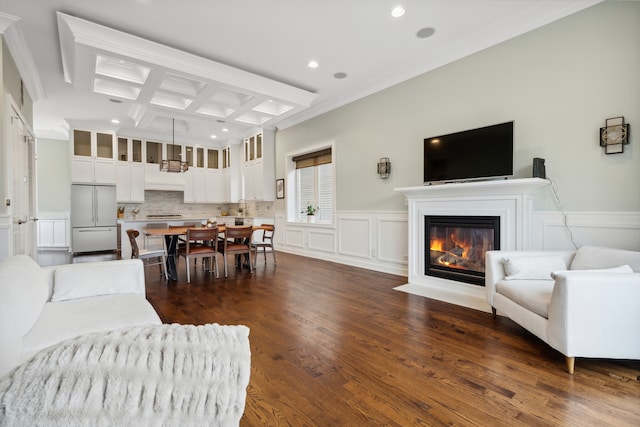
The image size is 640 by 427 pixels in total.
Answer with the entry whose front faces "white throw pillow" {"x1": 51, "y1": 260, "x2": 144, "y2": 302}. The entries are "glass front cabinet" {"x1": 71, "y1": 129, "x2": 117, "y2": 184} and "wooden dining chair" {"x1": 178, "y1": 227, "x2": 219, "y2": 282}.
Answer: the glass front cabinet

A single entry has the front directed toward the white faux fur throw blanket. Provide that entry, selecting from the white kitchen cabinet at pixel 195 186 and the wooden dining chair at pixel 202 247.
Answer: the white kitchen cabinet

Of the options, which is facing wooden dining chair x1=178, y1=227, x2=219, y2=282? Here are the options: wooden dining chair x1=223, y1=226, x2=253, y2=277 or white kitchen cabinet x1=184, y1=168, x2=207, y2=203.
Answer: the white kitchen cabinet

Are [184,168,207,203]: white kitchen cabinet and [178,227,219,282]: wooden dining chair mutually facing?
yes

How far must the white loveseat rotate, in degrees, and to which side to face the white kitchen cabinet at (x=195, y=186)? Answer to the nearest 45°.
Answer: approximately 45° to its right

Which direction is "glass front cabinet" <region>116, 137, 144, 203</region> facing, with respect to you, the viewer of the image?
facing the viewer

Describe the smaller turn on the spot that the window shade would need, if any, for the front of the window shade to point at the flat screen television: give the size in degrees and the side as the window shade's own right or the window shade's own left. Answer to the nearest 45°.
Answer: approximately 90° to the window shade's own left

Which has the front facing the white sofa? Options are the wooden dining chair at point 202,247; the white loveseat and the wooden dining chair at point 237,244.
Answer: the white loveseat

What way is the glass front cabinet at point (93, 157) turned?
toward the camera

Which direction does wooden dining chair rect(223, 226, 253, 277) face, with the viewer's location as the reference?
facing away from the viewer

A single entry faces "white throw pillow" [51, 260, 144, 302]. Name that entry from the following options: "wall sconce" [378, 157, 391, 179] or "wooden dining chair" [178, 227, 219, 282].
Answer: the wall sconce

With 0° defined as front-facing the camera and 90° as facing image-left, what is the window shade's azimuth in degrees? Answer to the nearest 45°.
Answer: approximately 45°

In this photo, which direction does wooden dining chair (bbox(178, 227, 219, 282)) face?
away from the camera

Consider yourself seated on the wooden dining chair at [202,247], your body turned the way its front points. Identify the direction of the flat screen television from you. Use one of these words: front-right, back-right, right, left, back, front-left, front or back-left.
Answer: back-right

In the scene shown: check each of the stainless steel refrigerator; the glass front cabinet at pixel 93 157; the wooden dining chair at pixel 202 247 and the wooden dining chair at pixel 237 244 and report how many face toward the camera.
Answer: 2

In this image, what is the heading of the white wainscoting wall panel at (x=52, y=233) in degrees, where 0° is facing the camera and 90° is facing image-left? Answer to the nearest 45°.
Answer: approximately 0°

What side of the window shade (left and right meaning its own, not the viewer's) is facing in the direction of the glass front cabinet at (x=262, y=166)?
right

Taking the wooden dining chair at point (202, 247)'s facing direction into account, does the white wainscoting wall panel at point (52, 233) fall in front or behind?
in front
